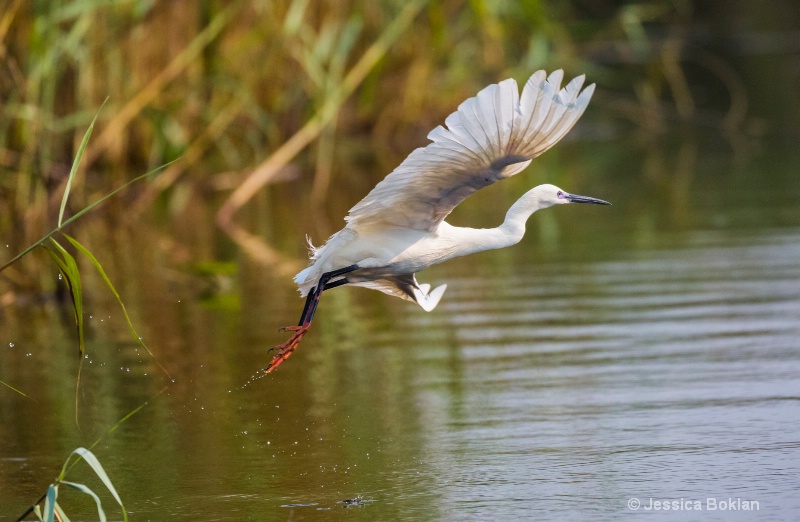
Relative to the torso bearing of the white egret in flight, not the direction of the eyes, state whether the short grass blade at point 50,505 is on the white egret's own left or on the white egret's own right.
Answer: on the white egret's own right

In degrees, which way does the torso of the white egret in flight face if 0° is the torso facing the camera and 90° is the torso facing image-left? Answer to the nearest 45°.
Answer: approximately 270°
